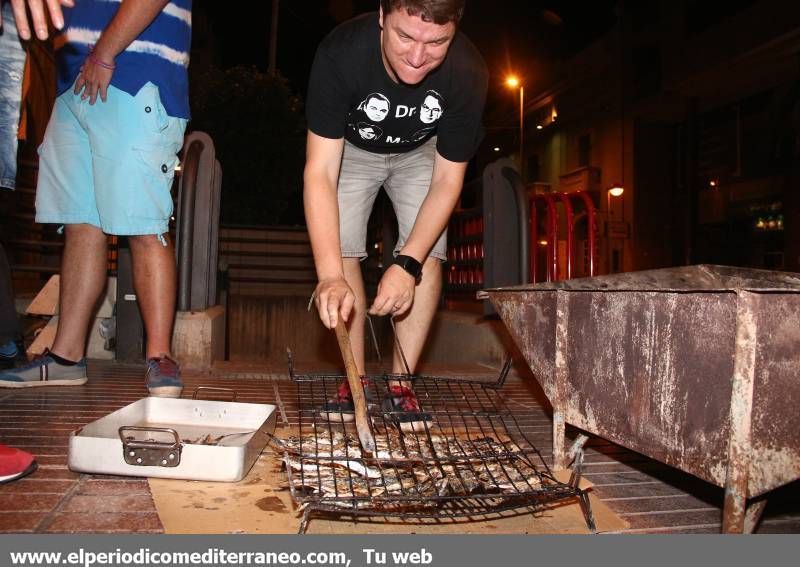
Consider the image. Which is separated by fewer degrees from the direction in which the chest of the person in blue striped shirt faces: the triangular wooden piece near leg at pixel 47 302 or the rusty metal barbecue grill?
the rusty metal barbecue grill

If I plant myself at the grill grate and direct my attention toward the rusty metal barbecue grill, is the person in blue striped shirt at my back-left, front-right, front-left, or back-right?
back-left

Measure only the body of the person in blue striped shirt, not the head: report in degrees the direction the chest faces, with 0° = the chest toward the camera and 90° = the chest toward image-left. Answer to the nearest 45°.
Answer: approximately 45°

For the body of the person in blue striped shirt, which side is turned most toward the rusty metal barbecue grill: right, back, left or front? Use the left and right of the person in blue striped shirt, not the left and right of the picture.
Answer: left

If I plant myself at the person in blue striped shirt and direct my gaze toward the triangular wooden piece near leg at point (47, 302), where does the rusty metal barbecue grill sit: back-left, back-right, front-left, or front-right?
back-right

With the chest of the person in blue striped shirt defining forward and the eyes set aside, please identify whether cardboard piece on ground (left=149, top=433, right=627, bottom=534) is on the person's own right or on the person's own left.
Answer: on the person's own left

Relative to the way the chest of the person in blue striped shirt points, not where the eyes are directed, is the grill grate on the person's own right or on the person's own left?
on the person's own left

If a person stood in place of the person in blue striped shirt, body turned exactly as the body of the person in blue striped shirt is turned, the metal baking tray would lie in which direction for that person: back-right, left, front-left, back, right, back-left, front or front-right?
front-left

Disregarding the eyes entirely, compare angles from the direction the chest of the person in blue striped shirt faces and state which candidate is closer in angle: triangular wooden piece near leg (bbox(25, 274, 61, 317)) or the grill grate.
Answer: the grill grate

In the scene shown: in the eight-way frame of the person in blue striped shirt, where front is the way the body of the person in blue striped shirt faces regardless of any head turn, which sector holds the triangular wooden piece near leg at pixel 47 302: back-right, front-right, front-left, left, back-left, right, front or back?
back-right
